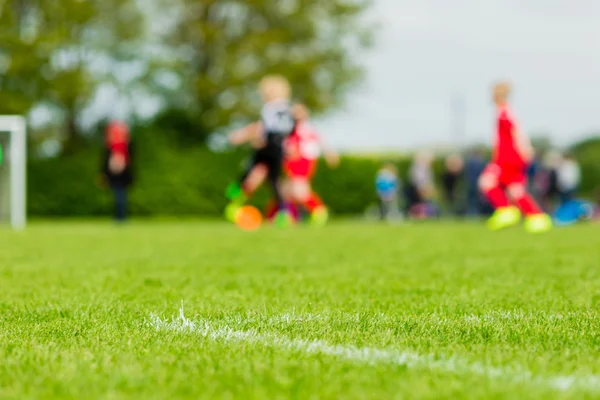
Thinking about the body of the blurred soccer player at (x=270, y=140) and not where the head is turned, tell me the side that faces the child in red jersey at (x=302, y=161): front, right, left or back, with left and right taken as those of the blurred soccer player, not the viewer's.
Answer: back

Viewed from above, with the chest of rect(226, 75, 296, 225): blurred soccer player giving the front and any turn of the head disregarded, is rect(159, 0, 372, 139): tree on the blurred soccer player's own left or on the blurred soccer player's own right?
on the blurred soccer player's own right

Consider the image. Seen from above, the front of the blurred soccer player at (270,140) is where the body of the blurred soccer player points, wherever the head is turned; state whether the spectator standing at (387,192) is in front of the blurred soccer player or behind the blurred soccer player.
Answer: behind

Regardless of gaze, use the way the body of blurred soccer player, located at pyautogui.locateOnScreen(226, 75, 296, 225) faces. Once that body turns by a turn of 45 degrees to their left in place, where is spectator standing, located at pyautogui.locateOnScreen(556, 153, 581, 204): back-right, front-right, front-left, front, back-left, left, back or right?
back-left
